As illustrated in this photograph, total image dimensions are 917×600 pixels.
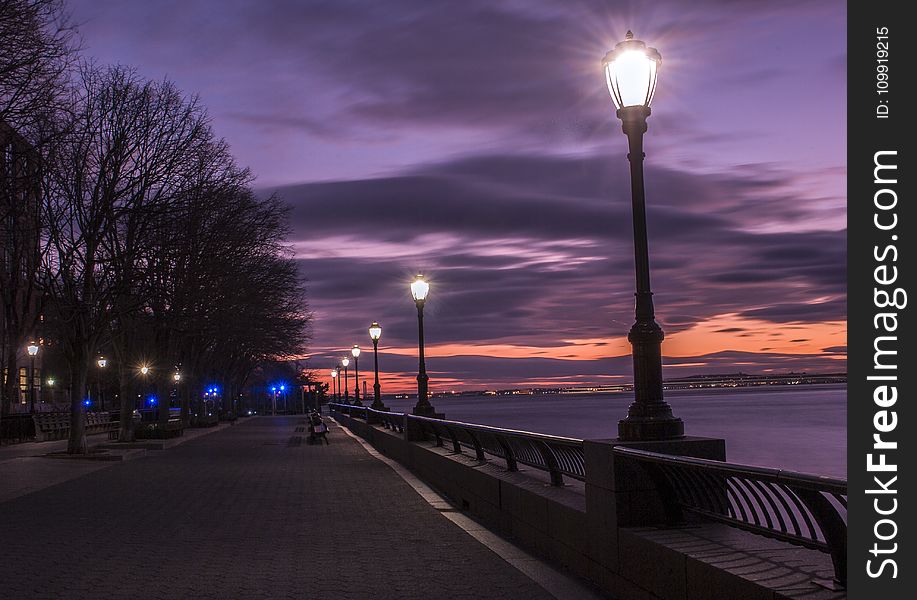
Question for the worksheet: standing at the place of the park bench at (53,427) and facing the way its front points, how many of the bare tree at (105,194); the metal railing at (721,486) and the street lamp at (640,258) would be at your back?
0

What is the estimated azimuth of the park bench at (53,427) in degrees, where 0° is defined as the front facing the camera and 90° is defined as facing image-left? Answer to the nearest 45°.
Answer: approximately 315°

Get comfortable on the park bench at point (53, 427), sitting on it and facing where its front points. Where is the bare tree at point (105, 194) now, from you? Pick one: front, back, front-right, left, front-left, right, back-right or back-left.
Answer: front-right

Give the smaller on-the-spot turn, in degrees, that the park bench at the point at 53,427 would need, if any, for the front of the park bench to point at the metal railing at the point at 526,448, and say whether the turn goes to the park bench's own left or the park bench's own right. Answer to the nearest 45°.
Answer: approximately 45° to the park bench's own right

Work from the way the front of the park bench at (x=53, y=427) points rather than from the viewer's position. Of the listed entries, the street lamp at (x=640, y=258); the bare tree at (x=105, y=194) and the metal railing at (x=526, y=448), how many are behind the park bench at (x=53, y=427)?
0

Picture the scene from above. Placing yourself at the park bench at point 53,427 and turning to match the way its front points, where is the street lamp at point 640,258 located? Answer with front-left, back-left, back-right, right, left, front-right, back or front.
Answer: front-right

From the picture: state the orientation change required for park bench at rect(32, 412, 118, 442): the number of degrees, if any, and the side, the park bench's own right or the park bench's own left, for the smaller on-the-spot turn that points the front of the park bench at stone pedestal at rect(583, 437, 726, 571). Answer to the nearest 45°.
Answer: approximately 45° to the park bench's own right
